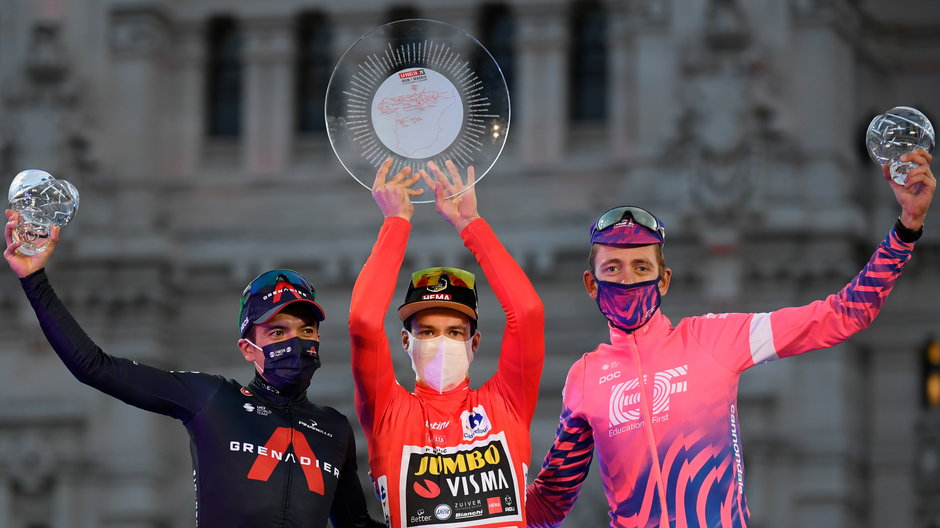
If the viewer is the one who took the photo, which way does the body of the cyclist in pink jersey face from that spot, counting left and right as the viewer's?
facing the viewer

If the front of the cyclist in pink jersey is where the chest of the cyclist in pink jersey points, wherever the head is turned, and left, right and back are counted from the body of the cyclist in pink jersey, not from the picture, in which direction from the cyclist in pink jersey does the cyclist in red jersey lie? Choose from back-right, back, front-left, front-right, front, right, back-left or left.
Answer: right

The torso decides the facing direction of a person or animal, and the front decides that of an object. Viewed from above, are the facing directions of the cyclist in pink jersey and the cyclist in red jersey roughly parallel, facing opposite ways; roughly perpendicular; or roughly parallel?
roughly parallel

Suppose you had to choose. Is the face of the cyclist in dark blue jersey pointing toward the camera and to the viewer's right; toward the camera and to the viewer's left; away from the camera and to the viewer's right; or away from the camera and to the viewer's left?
toward the camera and to the viewer's right

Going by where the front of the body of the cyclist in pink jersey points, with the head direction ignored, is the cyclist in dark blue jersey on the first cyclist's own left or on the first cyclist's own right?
on the first cyclist's own right

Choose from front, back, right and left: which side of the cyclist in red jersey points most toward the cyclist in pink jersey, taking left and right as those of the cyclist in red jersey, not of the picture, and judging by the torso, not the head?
left

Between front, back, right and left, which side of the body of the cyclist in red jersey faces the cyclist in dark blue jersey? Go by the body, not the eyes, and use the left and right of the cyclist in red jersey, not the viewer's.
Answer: right

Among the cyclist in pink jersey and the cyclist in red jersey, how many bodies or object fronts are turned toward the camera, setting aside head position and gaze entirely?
2

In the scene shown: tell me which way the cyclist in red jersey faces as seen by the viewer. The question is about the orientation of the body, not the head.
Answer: toward the camera
